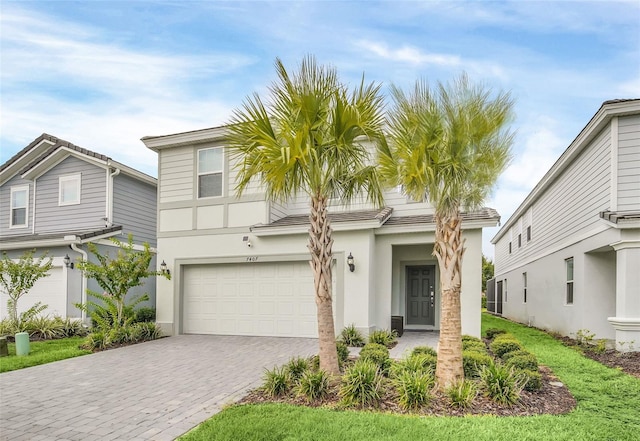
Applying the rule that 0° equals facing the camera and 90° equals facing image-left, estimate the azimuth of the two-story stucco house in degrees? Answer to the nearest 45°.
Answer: approximately 0°
